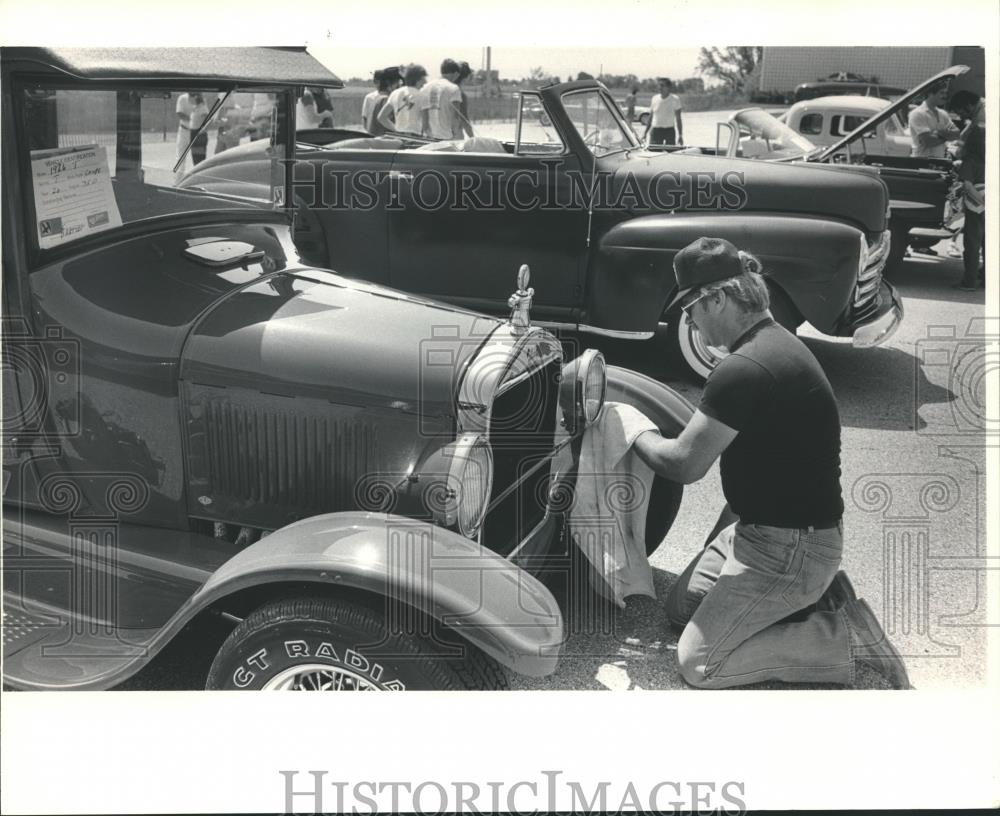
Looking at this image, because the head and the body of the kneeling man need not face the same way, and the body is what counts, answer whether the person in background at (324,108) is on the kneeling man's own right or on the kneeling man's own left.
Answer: on the kneeling man's own right

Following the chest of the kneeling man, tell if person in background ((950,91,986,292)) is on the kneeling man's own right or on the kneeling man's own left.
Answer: on the kneeling man's own right

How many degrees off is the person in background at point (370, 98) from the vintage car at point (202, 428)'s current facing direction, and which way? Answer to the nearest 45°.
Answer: approximately 135° to its left

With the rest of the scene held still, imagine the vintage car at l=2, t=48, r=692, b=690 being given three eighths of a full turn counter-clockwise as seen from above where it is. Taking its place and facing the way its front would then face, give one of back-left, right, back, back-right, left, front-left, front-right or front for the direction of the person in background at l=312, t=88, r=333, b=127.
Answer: front

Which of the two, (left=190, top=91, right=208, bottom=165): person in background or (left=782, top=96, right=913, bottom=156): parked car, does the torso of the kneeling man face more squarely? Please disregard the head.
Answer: the person in background

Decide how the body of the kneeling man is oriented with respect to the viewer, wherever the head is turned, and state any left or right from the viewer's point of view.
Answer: facing to the left of the viewer

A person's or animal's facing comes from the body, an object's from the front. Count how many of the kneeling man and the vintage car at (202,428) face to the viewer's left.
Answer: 1

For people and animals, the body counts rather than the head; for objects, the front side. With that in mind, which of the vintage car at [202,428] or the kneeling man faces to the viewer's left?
the kneeling man

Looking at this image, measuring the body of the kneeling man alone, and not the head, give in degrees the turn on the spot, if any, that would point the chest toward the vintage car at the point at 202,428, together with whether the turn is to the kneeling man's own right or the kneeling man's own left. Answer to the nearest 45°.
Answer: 0° — they already face it

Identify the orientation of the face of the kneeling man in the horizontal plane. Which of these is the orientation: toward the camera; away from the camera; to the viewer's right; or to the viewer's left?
to the viewer's left

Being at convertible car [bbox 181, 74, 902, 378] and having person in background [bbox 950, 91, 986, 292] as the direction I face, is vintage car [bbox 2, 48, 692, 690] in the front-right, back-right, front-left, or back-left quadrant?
back-right
